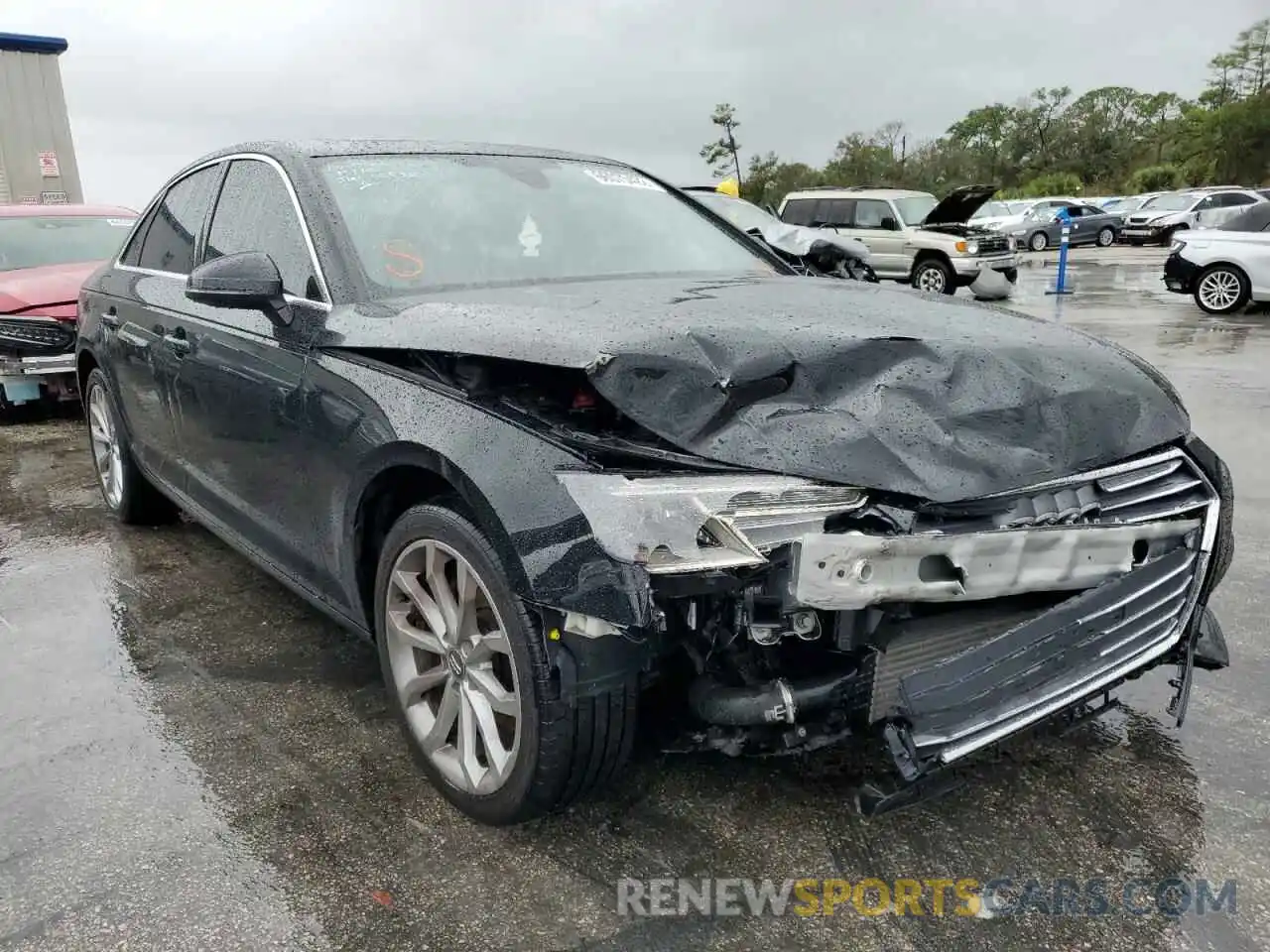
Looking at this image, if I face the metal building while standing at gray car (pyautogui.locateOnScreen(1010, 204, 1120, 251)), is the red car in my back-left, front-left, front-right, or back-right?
front-left

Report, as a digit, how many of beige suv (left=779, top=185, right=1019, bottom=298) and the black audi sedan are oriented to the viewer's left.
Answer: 0

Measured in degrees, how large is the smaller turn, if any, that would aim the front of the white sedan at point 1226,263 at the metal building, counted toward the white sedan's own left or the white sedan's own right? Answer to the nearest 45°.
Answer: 0° — it already faces it

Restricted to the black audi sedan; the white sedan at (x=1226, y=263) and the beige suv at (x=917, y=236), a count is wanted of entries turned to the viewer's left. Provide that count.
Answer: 1

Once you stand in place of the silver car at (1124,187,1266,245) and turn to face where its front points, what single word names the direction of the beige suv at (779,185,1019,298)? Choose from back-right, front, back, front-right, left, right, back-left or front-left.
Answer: front-left

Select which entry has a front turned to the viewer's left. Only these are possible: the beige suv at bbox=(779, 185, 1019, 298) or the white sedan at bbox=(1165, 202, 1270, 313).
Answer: the white sedan

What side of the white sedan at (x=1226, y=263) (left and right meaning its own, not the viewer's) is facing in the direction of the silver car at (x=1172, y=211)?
right

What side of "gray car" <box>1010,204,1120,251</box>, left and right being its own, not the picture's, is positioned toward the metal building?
front

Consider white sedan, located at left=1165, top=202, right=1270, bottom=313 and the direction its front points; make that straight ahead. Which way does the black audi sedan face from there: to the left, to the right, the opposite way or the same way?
the opposite way

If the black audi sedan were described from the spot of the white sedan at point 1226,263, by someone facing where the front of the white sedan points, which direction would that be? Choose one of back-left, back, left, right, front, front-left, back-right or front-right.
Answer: left

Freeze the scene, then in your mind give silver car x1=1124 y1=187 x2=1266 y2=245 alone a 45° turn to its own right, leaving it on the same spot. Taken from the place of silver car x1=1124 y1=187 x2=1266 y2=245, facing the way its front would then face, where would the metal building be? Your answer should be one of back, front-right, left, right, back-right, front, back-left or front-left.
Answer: front-left

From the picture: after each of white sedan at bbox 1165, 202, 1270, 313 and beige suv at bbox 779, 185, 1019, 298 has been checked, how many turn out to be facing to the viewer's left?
1

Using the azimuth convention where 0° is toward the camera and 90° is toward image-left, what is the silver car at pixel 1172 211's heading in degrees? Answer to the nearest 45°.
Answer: approximately 45°

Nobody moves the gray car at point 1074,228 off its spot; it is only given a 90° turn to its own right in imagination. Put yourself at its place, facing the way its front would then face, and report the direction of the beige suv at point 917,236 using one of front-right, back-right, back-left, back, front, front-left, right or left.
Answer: back-left

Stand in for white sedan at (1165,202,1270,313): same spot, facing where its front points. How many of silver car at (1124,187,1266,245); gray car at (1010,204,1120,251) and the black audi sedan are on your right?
2

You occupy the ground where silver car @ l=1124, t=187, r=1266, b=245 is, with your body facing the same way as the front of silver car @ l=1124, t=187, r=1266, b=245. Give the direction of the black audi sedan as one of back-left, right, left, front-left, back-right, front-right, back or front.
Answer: front-left

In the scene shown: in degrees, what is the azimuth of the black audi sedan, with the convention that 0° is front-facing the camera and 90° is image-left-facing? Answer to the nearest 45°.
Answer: approximately 315°

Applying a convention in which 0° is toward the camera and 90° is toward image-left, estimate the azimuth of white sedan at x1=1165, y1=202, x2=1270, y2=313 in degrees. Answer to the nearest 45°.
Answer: approximately 90°

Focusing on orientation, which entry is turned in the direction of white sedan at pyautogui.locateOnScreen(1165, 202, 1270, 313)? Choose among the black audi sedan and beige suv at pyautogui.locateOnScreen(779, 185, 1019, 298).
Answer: the beige suv
